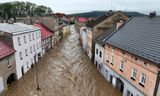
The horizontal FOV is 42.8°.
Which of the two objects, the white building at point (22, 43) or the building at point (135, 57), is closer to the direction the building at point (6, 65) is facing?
the building

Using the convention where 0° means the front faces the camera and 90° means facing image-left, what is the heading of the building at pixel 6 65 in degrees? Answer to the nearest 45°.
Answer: approximately 315°

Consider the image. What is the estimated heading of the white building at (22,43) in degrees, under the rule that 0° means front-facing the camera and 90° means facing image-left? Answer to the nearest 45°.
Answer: approximately 315°

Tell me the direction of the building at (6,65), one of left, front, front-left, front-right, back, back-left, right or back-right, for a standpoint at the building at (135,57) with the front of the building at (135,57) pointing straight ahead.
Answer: front-right

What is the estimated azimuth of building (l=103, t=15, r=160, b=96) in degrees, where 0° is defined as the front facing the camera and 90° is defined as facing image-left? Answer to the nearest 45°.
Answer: approximately 45°

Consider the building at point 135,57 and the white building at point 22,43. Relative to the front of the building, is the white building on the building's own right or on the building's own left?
on the building's own right
